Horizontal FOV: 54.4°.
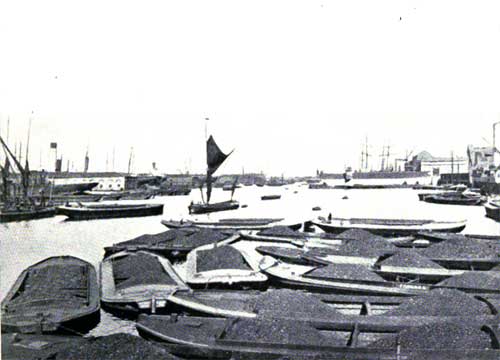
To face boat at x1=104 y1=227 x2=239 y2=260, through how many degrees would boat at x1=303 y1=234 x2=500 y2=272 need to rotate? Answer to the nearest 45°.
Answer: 0° — it already faces it

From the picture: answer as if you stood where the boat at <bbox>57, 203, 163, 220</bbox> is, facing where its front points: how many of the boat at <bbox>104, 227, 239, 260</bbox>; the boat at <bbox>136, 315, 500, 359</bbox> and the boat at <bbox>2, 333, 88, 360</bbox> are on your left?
3

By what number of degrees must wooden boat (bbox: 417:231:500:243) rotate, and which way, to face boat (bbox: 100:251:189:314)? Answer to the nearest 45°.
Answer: approximately 45° to its left

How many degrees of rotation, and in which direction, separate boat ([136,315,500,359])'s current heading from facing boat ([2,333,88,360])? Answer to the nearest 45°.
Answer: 0° — it already faces it

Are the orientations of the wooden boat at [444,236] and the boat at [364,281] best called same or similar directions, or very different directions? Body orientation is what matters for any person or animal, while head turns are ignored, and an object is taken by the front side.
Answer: same or similar directions

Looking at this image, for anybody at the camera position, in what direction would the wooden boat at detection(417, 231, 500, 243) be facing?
facing to the left of the viewer

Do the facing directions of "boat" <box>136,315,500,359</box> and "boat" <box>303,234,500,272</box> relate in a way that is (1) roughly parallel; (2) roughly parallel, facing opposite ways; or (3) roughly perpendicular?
roughly parallel

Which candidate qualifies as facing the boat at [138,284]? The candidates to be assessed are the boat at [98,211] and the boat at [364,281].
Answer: the boat at [364,281]

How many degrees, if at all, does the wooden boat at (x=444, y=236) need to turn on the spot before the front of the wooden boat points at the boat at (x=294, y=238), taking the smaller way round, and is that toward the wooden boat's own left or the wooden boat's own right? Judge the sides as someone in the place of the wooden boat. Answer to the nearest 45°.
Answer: approximately 45° to the wooden boat's own left

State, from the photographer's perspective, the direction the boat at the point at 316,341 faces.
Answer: facing to the left of the viewer

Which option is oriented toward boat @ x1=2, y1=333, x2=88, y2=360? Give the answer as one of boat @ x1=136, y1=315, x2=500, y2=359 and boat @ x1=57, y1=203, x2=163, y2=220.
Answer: boat @ x1=136, y1=315, x2=500, y2=359

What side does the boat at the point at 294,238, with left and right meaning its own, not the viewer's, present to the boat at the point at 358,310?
left
